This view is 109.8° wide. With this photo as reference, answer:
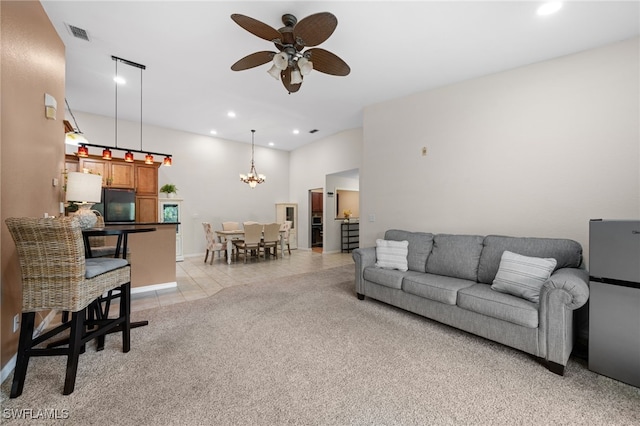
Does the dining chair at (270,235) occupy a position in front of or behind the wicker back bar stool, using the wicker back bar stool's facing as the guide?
in front

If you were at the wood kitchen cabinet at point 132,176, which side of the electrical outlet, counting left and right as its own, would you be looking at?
left

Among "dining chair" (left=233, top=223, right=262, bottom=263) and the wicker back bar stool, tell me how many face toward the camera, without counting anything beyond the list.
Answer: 0

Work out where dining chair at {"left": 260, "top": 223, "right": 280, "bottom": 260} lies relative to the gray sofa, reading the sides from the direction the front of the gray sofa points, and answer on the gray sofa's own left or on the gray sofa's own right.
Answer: on the gray sofa's own right

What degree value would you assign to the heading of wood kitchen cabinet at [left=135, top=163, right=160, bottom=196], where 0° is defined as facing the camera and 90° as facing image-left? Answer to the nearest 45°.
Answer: approximately 0°

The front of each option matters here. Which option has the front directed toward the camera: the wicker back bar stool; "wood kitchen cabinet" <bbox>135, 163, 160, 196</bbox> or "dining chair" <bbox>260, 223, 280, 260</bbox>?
the wood kitchen cabinet

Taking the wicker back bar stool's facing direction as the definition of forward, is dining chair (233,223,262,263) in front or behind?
in front

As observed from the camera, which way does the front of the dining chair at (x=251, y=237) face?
facing away from the viewer and to the left of the viewer

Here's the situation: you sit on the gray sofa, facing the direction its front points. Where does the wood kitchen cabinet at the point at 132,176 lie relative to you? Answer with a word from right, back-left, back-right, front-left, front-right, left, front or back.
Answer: front-right

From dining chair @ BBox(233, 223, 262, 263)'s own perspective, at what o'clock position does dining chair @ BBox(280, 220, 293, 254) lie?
dining chair @ BBox(280, 220, 293, 254) is roughly at 3 o'clock from dining chair @ BBox(233, 223, 262, 263).

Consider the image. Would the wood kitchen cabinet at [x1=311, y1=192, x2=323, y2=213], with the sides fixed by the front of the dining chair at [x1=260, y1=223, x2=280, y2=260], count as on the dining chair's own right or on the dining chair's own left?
on the dining chair's own right

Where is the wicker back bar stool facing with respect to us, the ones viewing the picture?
facing away from the viewer and to the right of the viewer

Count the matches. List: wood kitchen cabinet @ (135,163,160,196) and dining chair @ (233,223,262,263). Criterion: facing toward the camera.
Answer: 1

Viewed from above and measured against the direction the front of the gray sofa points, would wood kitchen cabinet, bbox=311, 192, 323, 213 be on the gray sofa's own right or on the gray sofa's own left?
on the gray sofa's own right

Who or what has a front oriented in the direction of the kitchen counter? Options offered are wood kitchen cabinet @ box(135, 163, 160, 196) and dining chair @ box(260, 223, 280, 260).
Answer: the wood kitchen cabinet

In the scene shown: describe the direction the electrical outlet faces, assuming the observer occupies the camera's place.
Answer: facing the viewer and to the right of the viewer
